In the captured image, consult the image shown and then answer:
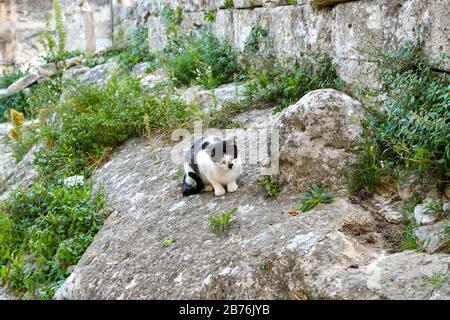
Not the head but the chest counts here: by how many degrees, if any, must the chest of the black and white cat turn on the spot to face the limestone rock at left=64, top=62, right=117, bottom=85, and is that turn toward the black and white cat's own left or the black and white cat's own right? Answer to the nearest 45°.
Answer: approximately 135° to the black and white cat's own left

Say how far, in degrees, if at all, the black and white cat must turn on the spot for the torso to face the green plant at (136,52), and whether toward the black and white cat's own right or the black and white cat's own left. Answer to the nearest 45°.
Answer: approximately 135° to the black and white cat's own left

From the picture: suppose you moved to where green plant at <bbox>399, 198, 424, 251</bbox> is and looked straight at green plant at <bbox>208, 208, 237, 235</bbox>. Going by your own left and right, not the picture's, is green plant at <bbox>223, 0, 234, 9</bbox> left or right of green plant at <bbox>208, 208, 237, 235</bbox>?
right

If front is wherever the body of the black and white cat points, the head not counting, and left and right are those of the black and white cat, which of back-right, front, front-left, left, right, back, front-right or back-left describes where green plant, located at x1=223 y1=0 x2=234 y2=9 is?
back-left

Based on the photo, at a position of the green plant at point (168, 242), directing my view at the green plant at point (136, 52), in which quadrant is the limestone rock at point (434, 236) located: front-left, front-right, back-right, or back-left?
back-right

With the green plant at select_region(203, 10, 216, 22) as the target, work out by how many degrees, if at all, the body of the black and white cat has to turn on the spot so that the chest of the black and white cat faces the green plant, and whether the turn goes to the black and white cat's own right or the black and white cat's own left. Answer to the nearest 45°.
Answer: approximately 135° to the black and white cat's own left

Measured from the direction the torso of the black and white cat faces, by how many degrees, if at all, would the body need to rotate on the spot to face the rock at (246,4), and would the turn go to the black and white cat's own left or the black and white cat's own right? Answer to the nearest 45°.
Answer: approximately 135° to the black and white cat's own left

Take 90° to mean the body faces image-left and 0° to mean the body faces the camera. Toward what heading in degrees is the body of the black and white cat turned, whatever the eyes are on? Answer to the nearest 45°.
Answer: approximately 315°

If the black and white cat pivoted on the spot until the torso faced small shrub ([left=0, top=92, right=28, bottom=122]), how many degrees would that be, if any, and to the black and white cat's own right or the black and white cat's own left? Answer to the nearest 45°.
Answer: approximately 180°
